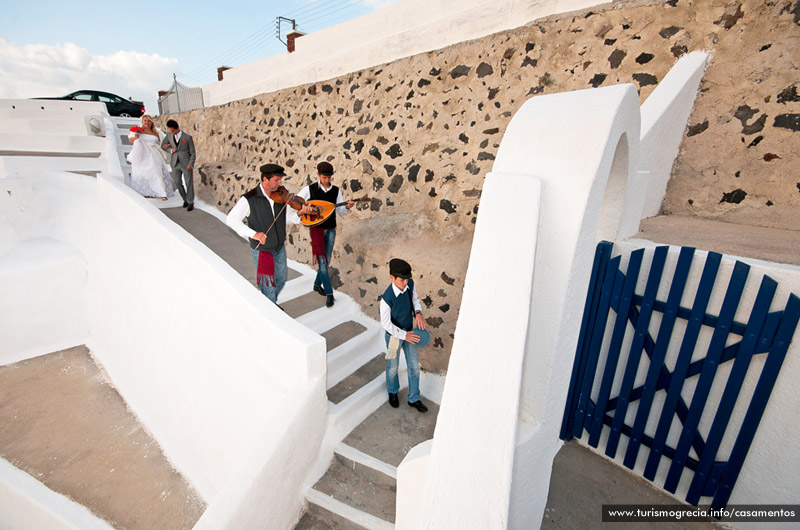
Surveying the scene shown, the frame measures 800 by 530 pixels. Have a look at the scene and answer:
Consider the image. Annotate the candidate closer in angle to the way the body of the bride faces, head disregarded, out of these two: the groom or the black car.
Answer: the groom

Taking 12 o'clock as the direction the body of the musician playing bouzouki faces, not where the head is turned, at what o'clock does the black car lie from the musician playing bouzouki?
The black car is roughly at 5 o'clock from the musician playing bouzouki.

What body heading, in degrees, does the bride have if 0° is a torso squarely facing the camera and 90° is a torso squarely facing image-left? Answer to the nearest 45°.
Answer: approximately 0°

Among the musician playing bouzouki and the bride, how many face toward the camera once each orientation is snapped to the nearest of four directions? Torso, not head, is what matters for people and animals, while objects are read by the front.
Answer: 2

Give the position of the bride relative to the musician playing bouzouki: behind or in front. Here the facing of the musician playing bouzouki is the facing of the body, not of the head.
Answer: behind

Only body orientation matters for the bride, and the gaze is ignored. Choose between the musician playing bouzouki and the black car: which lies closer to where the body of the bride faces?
the musician playing bouzouki
